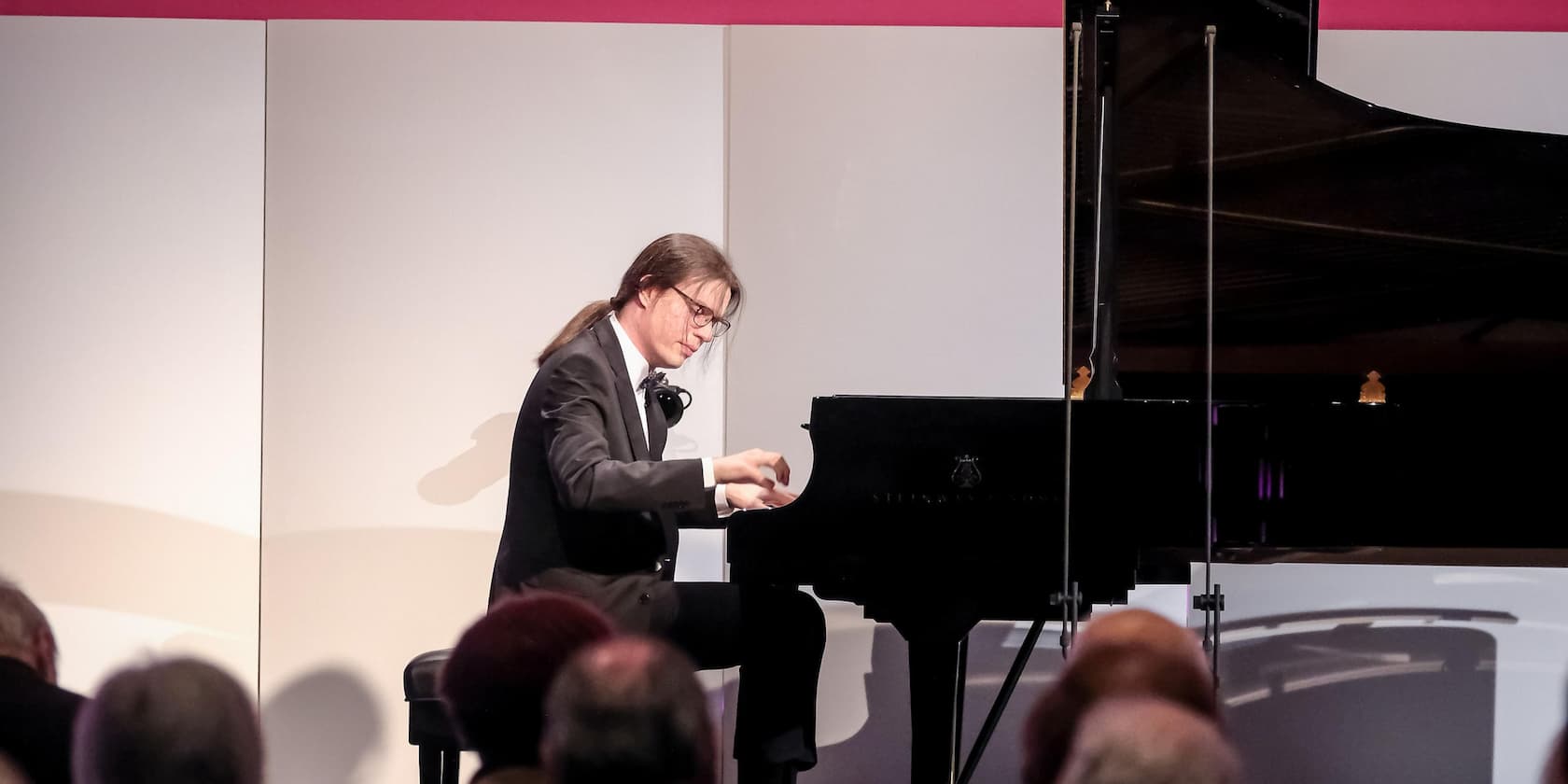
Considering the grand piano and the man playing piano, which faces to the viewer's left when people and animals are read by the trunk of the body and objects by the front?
the grand piano

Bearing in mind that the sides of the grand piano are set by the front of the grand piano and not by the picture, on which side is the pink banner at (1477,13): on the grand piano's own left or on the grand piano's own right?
on the grand piano's own right

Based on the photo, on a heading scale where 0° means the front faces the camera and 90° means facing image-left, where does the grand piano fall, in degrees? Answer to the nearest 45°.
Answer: approximately 90°

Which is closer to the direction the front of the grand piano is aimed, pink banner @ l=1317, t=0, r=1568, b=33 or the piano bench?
the piano bench

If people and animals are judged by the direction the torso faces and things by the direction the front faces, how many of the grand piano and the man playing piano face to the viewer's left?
1

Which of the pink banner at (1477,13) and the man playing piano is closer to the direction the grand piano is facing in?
the man playing piano

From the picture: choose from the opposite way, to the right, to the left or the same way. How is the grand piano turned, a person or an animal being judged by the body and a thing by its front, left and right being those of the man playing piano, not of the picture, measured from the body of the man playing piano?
the opposite way

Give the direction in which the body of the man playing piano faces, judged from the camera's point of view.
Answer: to the viewer's right
